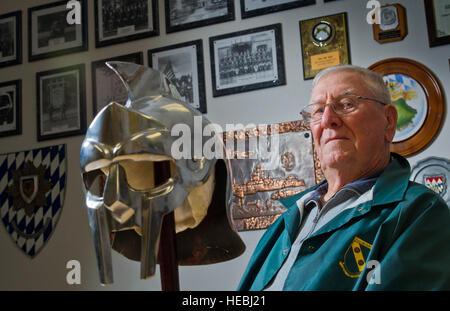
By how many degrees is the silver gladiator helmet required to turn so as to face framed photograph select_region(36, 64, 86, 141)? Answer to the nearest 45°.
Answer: approximately 135° to its right

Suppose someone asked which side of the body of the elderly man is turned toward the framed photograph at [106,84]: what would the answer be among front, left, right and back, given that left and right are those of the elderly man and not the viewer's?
right

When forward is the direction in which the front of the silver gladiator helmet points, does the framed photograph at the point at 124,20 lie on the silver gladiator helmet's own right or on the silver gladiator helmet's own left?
on the silver gladiator helmet's own right

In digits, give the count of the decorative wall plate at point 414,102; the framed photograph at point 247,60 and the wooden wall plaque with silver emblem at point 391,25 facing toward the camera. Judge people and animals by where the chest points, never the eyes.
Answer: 3

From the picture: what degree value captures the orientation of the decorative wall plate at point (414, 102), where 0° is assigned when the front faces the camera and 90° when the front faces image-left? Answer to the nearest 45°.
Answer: approximately 0°

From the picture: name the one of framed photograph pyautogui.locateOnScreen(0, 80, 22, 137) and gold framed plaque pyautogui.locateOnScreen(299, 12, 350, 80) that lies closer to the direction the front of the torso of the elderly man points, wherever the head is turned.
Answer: the framed photograph

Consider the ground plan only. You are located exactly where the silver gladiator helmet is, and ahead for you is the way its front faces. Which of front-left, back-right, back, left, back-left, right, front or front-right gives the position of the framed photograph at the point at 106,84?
back-right

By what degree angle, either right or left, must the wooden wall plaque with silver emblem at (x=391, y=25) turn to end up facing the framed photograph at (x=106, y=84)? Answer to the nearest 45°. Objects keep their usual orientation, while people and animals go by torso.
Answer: approximately 90° to its right

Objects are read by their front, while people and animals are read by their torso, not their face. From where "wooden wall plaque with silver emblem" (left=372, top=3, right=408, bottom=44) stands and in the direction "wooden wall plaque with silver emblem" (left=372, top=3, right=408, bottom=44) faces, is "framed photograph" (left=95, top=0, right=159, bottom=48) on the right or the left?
on its right

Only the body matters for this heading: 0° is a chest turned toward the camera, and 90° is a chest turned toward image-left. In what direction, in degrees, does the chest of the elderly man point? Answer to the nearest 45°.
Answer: approximately 45°
